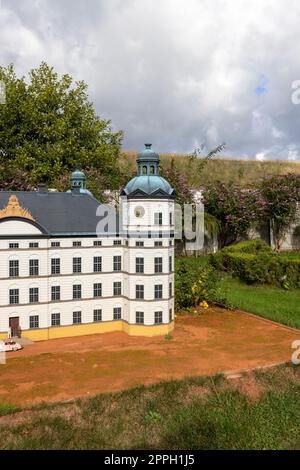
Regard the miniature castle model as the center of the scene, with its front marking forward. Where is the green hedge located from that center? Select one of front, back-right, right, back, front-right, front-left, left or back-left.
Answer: back-left

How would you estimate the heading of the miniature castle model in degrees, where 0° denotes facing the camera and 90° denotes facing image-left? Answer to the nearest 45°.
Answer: approximately 0°
